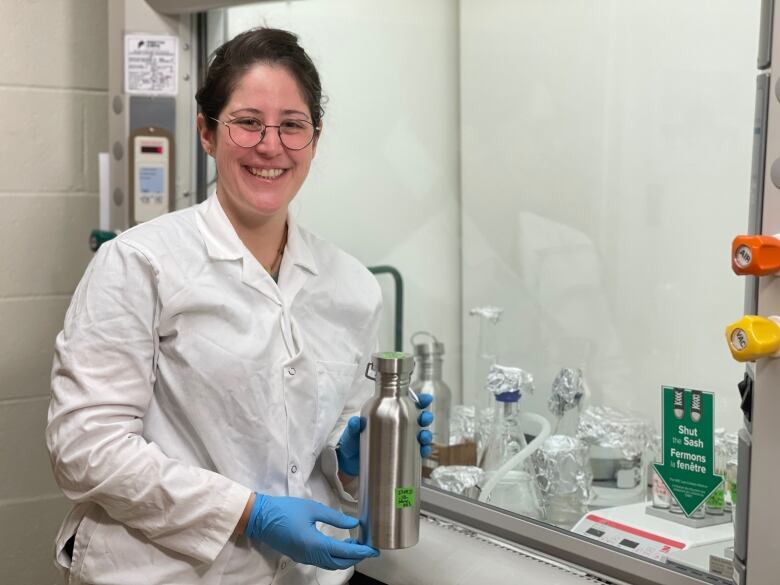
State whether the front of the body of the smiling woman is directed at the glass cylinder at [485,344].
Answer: no

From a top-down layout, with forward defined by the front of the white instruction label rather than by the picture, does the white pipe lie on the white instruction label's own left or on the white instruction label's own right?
on the white instruction label's own left

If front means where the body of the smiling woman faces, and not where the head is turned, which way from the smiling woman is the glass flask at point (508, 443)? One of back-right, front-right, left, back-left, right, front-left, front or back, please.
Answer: left

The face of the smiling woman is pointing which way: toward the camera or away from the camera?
toward the camera

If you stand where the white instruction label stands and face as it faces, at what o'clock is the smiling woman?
The smiling woman is roughly at 12 o'clock from the white instruction label.

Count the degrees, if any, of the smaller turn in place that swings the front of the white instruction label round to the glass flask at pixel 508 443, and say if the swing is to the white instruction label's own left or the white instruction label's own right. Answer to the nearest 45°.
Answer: approximately 45° to the white instruction label's own left

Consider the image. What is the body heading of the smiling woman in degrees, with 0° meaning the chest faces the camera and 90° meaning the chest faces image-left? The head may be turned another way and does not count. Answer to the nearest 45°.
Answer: approximately 315°

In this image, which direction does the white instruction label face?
toward the camera

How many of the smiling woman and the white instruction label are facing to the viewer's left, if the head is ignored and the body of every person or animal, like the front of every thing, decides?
0

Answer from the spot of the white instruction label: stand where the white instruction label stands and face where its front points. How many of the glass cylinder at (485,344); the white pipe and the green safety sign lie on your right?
0
